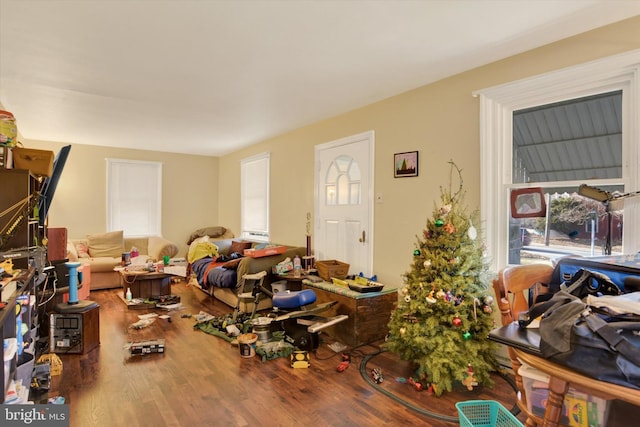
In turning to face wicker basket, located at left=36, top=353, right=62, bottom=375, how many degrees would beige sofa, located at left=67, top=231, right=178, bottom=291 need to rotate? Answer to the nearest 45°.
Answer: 0° — it already faces it

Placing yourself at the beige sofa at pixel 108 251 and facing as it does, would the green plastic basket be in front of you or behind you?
in front

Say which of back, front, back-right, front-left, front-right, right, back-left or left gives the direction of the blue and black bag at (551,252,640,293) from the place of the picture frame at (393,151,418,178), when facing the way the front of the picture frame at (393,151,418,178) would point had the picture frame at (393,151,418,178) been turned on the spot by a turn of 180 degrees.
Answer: right

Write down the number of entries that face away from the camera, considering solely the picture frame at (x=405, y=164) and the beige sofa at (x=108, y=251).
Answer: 0

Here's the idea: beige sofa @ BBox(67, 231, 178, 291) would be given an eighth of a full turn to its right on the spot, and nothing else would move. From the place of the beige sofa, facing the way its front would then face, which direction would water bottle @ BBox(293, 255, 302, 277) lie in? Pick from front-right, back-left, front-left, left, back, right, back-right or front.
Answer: left

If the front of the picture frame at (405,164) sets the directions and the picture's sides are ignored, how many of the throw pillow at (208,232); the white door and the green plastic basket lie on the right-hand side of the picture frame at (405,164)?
2

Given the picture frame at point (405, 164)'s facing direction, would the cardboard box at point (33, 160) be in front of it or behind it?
in front

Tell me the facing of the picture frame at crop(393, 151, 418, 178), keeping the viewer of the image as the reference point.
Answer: facing the viewer and to the left of the viewer

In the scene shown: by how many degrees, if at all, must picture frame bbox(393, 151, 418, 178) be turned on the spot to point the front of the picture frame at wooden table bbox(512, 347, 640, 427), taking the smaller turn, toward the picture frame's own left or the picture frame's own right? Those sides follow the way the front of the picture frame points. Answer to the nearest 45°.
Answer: approximately 45° to the picture frame's own left

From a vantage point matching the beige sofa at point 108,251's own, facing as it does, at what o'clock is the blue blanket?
The blue blanket is roughly at 11 o'clock from the beige sofa.

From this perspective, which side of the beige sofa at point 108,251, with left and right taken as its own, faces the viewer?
front

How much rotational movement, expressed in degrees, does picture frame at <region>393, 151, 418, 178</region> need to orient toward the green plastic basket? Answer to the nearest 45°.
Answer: approximately 45° to its left

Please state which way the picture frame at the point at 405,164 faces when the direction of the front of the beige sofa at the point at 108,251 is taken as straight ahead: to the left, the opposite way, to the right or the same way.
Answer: to the right

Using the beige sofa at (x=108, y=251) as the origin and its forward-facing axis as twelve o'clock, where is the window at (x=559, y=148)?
The window is roughly at 11 o'clock from the beige sofa.

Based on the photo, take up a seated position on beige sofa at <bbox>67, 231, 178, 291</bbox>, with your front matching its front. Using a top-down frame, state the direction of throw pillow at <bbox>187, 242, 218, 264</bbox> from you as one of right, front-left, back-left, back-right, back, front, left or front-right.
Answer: front-left
